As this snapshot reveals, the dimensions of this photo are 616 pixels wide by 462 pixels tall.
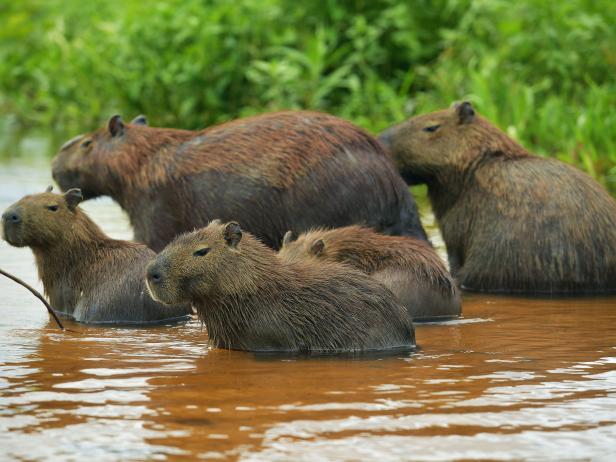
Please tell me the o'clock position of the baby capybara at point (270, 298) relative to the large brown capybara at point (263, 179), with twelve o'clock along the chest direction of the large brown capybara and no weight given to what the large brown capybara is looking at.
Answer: The baby capybara is roughly at 9 o'clock from the large brown capybara.

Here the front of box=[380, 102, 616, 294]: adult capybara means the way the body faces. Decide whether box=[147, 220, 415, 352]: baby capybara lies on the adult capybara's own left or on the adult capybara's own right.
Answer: on the adult capybara's own left

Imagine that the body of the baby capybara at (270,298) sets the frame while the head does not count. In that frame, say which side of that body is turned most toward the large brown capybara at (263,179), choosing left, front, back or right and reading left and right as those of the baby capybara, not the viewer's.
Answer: right

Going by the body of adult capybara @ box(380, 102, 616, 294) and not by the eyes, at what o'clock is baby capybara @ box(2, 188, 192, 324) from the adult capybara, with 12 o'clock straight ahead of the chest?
The baby capybara is roughly at 11 o'clock from the adult capybara.

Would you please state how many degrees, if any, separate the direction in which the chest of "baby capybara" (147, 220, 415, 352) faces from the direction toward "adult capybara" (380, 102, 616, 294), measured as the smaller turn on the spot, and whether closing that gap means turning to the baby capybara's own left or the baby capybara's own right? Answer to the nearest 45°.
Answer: approximately 135° to the baby capybara's own right

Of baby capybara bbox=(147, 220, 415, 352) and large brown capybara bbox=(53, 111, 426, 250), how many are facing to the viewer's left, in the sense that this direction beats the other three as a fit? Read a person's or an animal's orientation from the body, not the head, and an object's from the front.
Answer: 2

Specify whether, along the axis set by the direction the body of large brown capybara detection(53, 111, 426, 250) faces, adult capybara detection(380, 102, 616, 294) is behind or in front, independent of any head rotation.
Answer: behind

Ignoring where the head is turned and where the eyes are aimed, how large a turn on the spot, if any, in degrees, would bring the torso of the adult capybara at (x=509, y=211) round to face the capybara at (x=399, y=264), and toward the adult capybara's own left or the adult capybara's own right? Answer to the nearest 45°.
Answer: approximately 45° to the adult capybara's own left

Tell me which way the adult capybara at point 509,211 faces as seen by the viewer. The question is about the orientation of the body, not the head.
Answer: to the viewer's left

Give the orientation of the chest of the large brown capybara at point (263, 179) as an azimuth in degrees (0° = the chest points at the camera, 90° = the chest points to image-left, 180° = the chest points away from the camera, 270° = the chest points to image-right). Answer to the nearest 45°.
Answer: approximately 90°

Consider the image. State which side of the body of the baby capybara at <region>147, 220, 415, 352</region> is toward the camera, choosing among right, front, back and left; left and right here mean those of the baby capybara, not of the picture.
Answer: left
